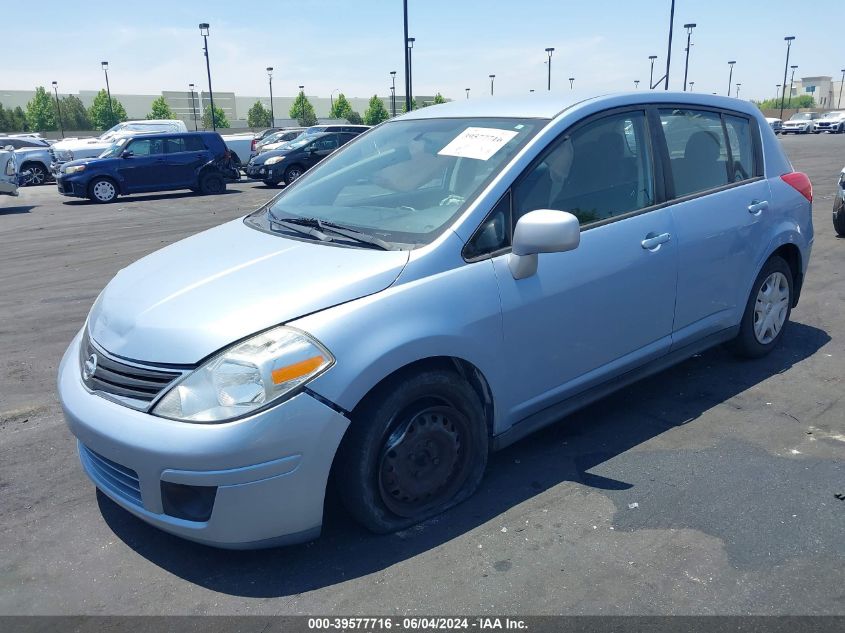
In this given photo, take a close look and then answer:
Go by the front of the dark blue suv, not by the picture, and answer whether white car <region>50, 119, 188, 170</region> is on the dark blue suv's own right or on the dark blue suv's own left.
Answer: on the dark blue suv's own right

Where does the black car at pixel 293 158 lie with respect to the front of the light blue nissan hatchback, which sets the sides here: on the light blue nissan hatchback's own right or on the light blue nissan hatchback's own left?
on the light blue nissan hatchback's own right

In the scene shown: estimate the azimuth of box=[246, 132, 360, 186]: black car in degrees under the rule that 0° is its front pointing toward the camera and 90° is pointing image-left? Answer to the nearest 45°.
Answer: approximately 45°

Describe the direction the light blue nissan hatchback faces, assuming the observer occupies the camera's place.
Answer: facing the viewer and to the left of the viewer

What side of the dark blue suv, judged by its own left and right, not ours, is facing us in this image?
left

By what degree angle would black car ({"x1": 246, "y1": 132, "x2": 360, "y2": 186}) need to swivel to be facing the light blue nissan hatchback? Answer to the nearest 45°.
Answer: approximately 45° to its left
